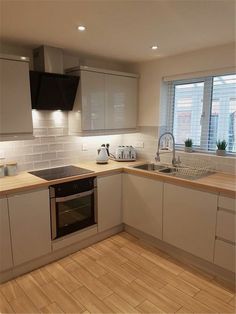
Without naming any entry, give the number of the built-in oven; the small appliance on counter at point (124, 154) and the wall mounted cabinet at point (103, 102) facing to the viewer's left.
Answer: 0

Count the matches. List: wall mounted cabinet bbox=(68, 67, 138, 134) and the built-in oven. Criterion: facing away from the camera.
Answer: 0

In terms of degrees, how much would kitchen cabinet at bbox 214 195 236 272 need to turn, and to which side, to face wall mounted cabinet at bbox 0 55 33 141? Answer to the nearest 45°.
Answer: approximately 45° to its right

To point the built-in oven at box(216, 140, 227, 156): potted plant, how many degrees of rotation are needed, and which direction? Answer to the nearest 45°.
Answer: approximately 45° to its left

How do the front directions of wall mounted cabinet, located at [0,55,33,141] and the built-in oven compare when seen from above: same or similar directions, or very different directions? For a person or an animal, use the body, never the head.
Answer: same or similar directions

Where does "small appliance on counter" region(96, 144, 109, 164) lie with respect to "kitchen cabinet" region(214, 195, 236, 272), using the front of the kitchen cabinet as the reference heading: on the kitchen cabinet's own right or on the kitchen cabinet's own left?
on the kitchen cabinet's own right

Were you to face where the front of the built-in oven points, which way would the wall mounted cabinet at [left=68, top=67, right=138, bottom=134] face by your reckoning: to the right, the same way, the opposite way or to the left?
the same way

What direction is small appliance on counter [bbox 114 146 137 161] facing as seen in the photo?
toward the camera

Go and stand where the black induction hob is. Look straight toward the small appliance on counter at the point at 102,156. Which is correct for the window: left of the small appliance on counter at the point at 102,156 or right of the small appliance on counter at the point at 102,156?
right

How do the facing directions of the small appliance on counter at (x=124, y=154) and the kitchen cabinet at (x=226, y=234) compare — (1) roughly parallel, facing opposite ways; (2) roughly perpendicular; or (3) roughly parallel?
roughly perpendicular

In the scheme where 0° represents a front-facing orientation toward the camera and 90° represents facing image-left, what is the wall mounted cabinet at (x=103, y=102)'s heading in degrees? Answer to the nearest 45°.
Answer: approximately 315°

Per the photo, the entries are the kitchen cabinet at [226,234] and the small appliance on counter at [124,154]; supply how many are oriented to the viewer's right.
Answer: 0

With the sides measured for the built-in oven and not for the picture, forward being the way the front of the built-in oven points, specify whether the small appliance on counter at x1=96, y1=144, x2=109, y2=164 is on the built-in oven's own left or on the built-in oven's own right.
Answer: on the built-in oven's own left

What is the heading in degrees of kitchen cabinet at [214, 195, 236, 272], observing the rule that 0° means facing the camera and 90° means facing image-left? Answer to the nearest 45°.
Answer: approximately 45°

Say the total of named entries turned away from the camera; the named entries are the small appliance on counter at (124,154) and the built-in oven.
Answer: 0

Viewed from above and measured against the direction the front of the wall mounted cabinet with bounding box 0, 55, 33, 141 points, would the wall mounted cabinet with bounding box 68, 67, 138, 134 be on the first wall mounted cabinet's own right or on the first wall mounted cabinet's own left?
on the first wall mounted cabinet's own left
